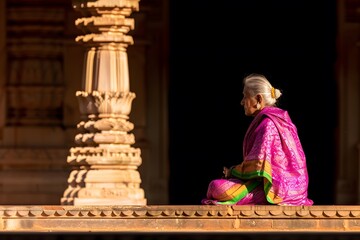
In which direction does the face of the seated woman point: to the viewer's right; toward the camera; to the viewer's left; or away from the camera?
to the viewer's left

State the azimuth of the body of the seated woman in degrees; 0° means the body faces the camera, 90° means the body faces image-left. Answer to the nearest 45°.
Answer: approximately 90°
